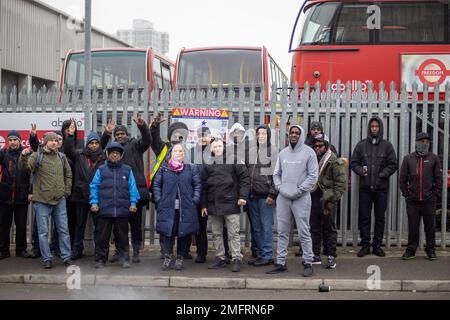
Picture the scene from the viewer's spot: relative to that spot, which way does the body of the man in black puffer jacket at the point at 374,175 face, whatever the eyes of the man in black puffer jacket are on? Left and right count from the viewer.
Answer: facing the viewer

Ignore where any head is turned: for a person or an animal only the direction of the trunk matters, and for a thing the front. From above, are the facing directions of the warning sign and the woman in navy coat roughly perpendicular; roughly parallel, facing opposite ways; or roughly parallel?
roughly parallel

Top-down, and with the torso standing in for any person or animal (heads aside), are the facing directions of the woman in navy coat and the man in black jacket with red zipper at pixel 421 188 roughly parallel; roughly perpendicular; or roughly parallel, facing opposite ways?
roughly parallel

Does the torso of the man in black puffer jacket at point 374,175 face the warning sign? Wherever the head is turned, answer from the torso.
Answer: no

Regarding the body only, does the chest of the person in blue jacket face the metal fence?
no

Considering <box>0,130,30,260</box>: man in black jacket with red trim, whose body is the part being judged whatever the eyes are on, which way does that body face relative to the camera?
toward the camera

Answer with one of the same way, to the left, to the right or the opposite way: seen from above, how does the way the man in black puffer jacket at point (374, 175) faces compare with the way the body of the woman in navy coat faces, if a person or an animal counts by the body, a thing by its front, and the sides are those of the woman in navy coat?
the same way

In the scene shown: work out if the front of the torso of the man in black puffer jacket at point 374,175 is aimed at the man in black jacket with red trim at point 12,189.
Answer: no

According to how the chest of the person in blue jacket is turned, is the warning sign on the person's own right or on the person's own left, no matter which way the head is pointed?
on the person's own left

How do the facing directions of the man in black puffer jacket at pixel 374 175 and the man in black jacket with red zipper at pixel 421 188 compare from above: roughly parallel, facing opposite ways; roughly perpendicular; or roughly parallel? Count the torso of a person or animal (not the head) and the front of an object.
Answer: roughly parallel

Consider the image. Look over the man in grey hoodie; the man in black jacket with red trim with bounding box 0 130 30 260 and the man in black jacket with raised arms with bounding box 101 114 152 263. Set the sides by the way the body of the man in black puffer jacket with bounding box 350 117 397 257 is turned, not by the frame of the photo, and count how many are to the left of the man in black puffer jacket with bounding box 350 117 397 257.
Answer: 0

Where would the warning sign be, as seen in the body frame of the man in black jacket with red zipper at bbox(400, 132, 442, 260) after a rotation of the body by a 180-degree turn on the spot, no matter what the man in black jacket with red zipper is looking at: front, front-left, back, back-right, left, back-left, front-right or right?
left

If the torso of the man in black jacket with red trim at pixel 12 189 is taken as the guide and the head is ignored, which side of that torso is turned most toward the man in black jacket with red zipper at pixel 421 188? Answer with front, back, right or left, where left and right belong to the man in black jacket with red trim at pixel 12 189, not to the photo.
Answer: left

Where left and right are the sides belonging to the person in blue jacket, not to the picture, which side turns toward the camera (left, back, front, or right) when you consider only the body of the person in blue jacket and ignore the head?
front

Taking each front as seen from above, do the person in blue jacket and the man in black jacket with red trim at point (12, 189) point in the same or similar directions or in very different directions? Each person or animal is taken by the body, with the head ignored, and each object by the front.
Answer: same or similar directions

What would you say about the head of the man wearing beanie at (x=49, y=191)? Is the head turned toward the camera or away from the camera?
toward the camera

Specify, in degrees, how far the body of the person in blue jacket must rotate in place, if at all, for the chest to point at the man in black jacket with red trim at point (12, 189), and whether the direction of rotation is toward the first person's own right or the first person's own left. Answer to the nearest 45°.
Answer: approximately 135° to the first person's own right

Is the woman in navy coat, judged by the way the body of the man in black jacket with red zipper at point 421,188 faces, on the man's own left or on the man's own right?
on the man's own right

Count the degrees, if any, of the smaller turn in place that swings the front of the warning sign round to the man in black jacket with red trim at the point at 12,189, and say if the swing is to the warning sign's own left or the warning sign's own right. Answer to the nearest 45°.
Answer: approximately 90° to the warning sign's own right

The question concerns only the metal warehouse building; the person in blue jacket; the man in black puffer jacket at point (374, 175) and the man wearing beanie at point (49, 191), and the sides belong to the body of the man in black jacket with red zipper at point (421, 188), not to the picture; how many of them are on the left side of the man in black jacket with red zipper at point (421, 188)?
0

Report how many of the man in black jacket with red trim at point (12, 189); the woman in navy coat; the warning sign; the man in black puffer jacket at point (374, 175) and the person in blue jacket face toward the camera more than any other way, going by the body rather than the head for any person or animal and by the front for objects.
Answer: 5

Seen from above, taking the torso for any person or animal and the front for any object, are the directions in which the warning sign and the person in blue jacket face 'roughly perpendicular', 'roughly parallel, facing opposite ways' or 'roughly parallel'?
roughly parallel
